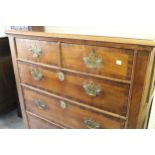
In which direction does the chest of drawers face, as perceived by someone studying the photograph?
facing the viewer and to the left of the viewer
